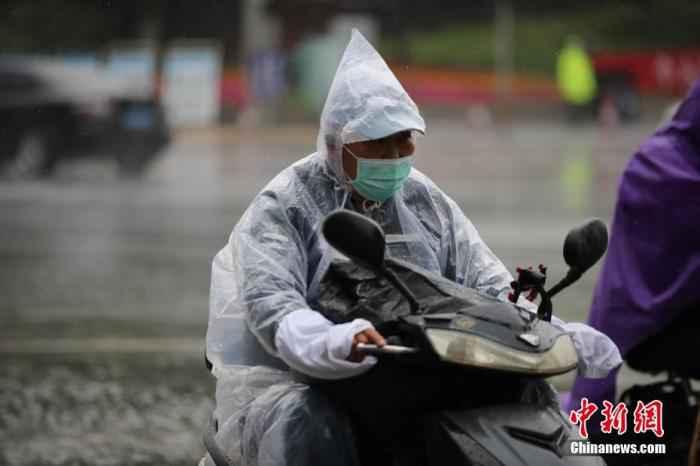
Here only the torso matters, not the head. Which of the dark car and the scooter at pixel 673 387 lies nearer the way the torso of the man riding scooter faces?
the scooter

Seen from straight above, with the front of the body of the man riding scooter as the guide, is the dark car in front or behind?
behind

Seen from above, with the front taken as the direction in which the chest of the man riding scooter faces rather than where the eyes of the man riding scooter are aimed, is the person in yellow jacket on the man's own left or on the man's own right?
on the man's own left

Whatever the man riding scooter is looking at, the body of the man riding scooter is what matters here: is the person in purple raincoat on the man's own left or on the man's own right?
on the man's own left

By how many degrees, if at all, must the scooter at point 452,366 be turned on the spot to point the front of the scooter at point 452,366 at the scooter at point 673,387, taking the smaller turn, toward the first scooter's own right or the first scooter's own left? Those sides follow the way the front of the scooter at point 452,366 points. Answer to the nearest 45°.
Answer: approximately 90° to the first scooter's own left

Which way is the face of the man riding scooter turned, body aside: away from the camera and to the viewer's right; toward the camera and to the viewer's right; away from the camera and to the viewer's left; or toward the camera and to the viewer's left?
toward the camera and to the viewer's right

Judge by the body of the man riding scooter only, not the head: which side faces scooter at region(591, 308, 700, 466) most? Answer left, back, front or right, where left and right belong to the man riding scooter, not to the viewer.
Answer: left
